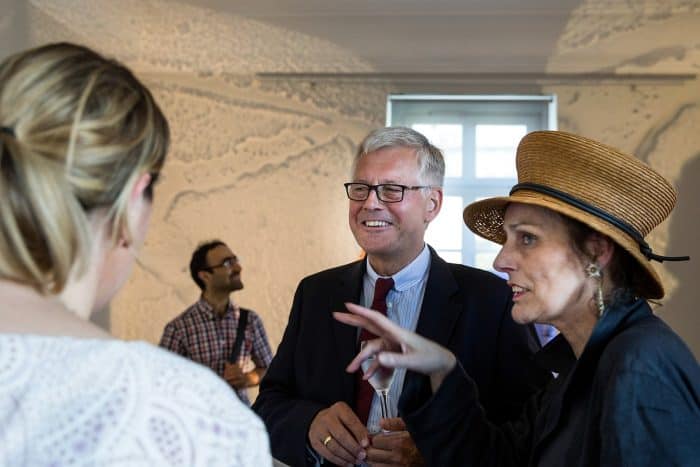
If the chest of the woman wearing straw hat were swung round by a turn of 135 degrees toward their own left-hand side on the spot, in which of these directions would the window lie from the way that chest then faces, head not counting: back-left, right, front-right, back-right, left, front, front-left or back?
back-left

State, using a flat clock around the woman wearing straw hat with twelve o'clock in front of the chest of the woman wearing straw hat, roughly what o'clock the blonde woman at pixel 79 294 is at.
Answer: The blonde woman is roughly at 10 o'clock from the woman wearing straw hat.

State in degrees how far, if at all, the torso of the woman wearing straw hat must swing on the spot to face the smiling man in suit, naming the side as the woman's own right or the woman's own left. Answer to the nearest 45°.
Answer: approximately 45° to the woman's own right

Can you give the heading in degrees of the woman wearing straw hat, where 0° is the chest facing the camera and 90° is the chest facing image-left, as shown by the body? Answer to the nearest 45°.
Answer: approximately 90°

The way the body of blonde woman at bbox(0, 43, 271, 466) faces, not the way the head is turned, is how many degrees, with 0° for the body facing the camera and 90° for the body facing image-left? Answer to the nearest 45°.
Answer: approximately 225°

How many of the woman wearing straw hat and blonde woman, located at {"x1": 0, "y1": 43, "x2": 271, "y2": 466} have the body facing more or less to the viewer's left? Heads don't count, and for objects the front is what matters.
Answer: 1

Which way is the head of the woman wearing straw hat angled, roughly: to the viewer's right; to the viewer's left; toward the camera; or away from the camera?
to the viewer's left

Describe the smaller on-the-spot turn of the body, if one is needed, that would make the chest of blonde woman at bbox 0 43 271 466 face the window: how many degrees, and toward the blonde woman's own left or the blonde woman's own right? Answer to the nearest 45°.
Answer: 0° — they already face it

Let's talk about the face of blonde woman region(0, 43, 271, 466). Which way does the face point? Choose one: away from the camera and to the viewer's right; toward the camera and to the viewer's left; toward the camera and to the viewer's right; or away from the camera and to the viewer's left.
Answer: away from the camera and to the viewer's right
